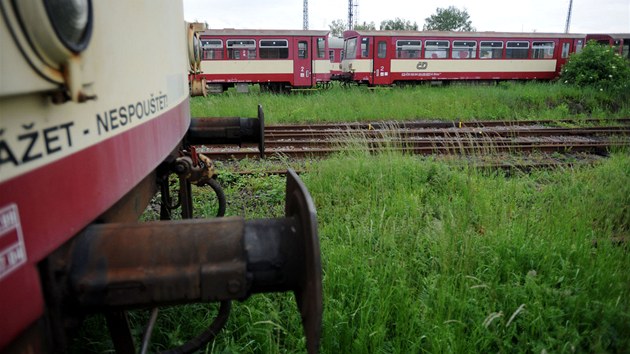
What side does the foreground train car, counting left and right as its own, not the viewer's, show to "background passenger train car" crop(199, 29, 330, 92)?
left

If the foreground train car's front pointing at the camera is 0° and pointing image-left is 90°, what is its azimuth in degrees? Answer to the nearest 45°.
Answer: approximately 270°

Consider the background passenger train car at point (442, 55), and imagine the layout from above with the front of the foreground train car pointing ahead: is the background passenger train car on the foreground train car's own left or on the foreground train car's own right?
on the foreground train car's own left

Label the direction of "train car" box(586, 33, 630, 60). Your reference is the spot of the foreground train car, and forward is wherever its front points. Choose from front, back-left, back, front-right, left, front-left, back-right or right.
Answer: front-left

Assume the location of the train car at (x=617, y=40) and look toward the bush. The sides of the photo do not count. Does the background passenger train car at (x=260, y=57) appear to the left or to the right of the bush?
right

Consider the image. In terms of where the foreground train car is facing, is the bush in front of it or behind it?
in front

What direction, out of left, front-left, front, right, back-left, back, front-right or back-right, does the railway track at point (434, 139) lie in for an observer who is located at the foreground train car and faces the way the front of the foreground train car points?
front-left
